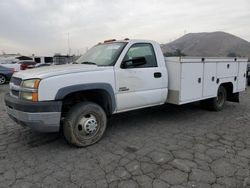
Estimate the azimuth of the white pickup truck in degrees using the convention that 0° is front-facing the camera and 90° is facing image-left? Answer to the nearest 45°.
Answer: approximately 45°
